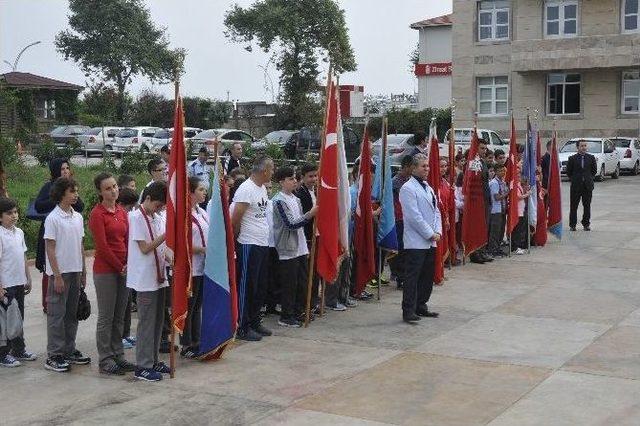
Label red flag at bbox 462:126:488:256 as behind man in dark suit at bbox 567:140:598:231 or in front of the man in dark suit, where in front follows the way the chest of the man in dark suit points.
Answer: in front

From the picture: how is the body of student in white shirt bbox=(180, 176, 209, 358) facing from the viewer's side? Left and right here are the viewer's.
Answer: facing the viewer and to the right of the viewer

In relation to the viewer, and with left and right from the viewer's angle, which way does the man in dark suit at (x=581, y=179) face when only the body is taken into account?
facing the viewer

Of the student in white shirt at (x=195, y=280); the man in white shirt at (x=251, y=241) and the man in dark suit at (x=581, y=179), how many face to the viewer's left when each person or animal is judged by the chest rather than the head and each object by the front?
0

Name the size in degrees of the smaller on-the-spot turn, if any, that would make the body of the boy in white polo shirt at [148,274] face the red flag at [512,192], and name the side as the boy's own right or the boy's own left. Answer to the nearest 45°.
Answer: approximately 90° to the boy's own left

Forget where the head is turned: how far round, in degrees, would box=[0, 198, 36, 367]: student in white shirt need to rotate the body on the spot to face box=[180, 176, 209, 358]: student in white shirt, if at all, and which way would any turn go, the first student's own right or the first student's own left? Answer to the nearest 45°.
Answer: approximately 45° to the first student's own left

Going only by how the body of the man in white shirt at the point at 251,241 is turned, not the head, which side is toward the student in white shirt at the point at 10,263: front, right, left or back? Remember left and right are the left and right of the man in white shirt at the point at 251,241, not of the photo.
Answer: right

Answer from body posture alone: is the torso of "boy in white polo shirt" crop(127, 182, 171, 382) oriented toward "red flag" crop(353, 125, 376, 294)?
no

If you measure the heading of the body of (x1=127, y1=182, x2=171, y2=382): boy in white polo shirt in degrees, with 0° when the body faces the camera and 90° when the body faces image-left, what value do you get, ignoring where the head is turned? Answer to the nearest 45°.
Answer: approximately 315°

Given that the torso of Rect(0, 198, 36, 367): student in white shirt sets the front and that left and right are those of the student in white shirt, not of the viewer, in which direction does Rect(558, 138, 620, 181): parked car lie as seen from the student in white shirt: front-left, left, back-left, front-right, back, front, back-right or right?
left
